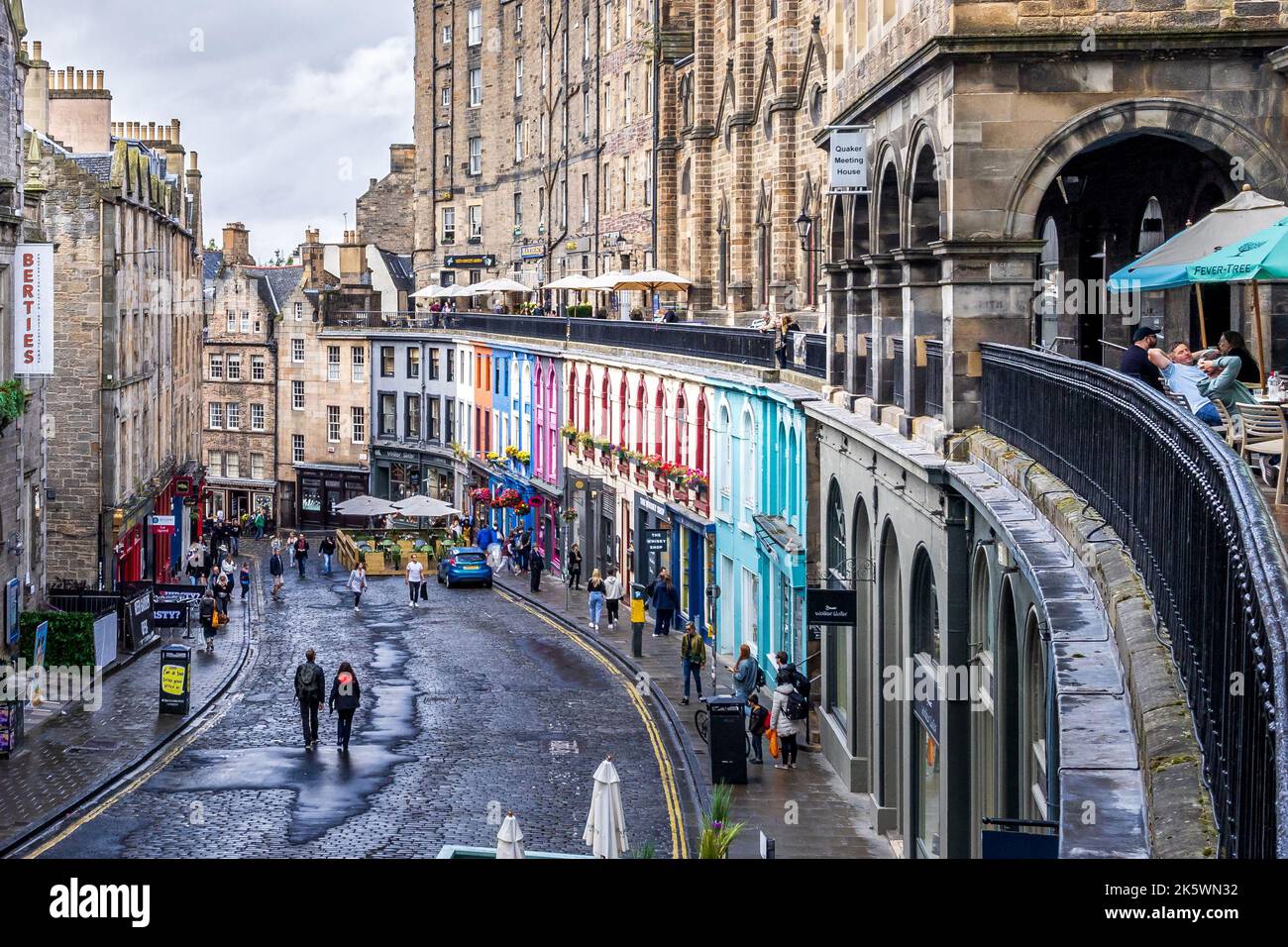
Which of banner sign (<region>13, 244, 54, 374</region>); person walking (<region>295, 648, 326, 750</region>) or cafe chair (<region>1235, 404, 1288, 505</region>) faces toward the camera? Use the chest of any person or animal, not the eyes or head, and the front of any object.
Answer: the banner sign

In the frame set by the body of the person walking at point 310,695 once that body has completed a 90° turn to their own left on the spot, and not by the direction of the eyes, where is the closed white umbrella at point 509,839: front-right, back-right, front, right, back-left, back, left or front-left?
left

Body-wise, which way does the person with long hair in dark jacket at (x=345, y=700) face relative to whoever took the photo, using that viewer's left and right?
facing away from the viewer

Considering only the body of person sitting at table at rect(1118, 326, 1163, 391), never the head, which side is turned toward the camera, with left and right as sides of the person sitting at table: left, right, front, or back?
right

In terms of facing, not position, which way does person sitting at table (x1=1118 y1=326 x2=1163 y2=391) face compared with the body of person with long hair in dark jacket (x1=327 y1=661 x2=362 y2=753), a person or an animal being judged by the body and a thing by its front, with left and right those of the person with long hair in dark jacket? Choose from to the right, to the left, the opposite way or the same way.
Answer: to the right

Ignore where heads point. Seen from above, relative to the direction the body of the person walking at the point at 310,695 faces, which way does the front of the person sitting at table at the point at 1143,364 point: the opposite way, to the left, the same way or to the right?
to the right

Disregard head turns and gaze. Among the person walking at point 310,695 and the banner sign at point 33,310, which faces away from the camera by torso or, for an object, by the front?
the person walking

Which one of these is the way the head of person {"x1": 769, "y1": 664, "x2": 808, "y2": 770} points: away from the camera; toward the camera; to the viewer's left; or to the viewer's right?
away from the camera

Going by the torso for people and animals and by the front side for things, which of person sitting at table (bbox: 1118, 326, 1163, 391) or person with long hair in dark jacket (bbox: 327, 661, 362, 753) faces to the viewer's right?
the person sitting at table
